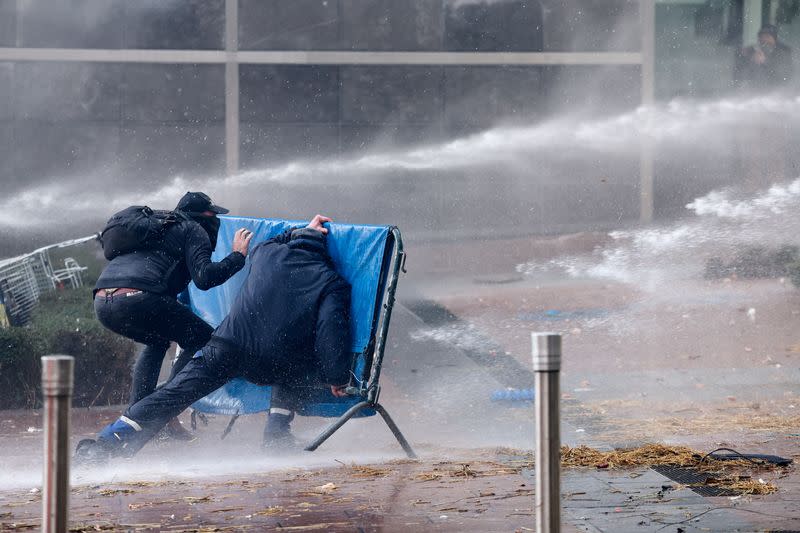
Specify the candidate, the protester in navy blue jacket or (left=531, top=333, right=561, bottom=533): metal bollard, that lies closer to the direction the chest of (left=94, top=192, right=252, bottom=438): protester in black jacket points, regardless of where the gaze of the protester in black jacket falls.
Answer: the protester in navy blue jacket

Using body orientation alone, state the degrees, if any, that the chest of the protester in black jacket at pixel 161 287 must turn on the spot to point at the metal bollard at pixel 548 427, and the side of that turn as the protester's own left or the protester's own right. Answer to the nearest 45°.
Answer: approximately 90° to the protester's own right

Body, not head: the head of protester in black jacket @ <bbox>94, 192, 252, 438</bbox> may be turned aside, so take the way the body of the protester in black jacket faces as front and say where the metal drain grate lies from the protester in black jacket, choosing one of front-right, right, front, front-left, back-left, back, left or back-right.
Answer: front-right

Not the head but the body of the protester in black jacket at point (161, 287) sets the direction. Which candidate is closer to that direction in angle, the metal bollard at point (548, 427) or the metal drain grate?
the metal drain grate

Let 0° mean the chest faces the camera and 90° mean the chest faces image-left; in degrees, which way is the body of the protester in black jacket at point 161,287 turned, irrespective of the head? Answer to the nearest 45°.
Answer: approximately 270°

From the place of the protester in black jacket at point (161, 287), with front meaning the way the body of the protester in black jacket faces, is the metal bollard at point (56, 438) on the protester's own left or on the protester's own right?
on the protester's own right

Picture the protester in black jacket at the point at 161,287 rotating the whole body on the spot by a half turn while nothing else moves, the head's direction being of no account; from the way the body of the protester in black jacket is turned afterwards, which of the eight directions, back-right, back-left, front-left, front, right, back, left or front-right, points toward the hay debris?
back-left

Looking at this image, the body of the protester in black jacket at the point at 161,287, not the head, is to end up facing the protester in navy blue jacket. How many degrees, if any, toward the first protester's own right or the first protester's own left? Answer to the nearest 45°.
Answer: approximately 45° to the first protester's own right
